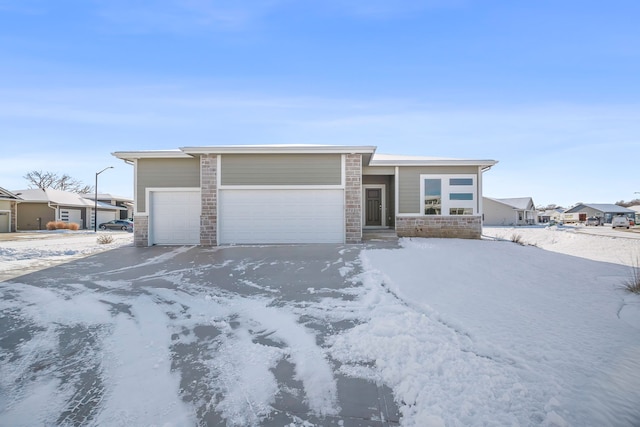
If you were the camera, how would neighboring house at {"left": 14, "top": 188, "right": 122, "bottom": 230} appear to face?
facing the viewer and to the right of the viewer

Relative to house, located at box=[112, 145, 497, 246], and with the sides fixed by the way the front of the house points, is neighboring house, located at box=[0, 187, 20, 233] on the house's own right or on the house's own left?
on the house's own right

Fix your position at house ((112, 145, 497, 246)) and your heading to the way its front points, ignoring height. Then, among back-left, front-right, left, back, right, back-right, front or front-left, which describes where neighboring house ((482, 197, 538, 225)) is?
back-left

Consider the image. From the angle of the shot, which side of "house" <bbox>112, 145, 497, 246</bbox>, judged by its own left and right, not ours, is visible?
front

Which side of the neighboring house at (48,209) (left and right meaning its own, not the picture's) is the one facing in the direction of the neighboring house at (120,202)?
left

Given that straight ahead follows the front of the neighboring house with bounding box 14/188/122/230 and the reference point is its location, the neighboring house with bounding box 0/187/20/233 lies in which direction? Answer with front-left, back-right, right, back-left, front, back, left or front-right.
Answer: right

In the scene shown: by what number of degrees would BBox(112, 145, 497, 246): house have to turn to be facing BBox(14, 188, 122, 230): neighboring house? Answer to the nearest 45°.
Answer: approximately 135° to its right

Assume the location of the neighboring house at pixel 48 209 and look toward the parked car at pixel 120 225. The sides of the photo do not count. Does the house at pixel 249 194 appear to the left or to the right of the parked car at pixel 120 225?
right

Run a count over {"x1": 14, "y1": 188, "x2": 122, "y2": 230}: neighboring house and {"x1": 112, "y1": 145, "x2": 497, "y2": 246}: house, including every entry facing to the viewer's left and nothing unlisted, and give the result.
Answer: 0

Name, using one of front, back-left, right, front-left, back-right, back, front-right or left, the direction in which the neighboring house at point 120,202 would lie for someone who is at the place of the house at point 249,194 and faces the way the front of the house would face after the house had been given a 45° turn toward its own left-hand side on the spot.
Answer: back

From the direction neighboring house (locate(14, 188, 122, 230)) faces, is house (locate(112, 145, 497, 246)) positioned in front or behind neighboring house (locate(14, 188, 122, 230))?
in front
